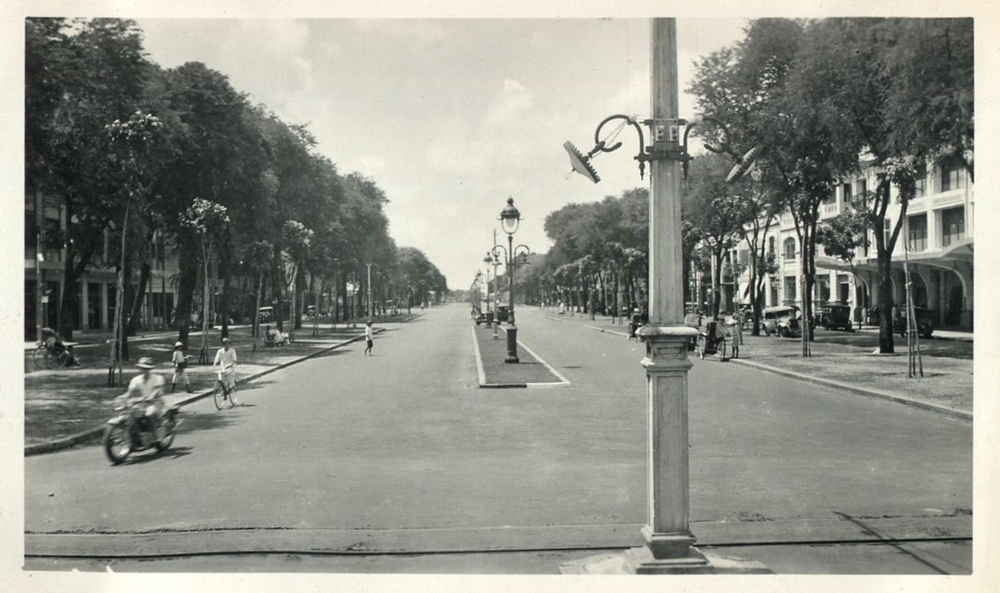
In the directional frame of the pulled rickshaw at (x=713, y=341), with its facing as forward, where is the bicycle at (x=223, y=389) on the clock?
The bicycle is roughly at 7 o'clock from the pulled rickshaw.

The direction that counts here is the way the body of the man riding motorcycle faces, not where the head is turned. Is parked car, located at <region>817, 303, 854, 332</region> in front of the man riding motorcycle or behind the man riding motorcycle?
behind

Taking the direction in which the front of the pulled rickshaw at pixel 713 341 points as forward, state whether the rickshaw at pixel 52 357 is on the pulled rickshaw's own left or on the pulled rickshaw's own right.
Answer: on the pulled rickshaw's own left

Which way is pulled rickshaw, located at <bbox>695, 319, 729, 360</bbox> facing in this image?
away from the camera

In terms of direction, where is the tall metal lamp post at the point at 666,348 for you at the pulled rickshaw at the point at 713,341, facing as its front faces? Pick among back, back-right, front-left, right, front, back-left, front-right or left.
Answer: back

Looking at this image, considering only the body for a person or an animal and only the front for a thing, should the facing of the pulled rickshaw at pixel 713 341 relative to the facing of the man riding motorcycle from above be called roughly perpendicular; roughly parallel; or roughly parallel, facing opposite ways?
roughly parallel, facing opposite ways

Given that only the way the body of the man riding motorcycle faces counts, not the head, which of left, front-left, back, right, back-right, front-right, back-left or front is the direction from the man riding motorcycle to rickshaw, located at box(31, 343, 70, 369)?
back-right

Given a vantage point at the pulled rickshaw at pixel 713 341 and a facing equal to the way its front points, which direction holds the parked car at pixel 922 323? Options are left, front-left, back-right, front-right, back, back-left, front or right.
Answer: front-right

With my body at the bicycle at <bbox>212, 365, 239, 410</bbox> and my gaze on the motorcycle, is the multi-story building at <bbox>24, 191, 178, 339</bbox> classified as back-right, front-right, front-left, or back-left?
back-right

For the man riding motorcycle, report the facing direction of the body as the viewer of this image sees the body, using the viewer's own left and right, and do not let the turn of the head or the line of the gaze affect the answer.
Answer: facing the viewer and to the left of the viewer
